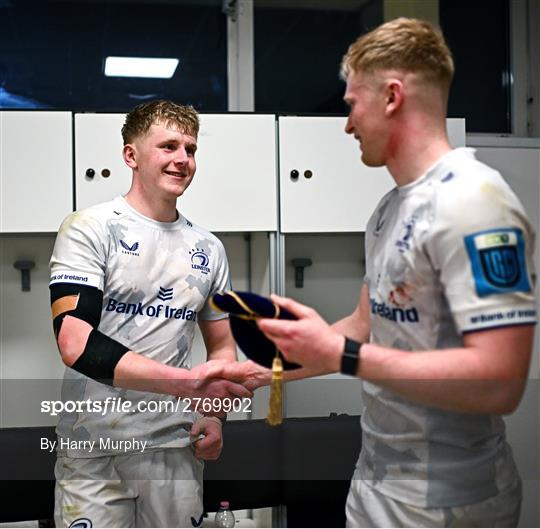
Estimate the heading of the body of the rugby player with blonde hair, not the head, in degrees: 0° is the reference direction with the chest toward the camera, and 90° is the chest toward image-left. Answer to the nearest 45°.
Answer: approximately 90°

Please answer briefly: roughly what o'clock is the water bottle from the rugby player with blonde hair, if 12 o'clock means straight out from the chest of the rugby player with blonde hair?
The water bottle is roughly at 2 o'clock from the rugby player with blonde hair.

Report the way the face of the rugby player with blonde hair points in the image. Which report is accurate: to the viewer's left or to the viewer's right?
to the viewer's left
